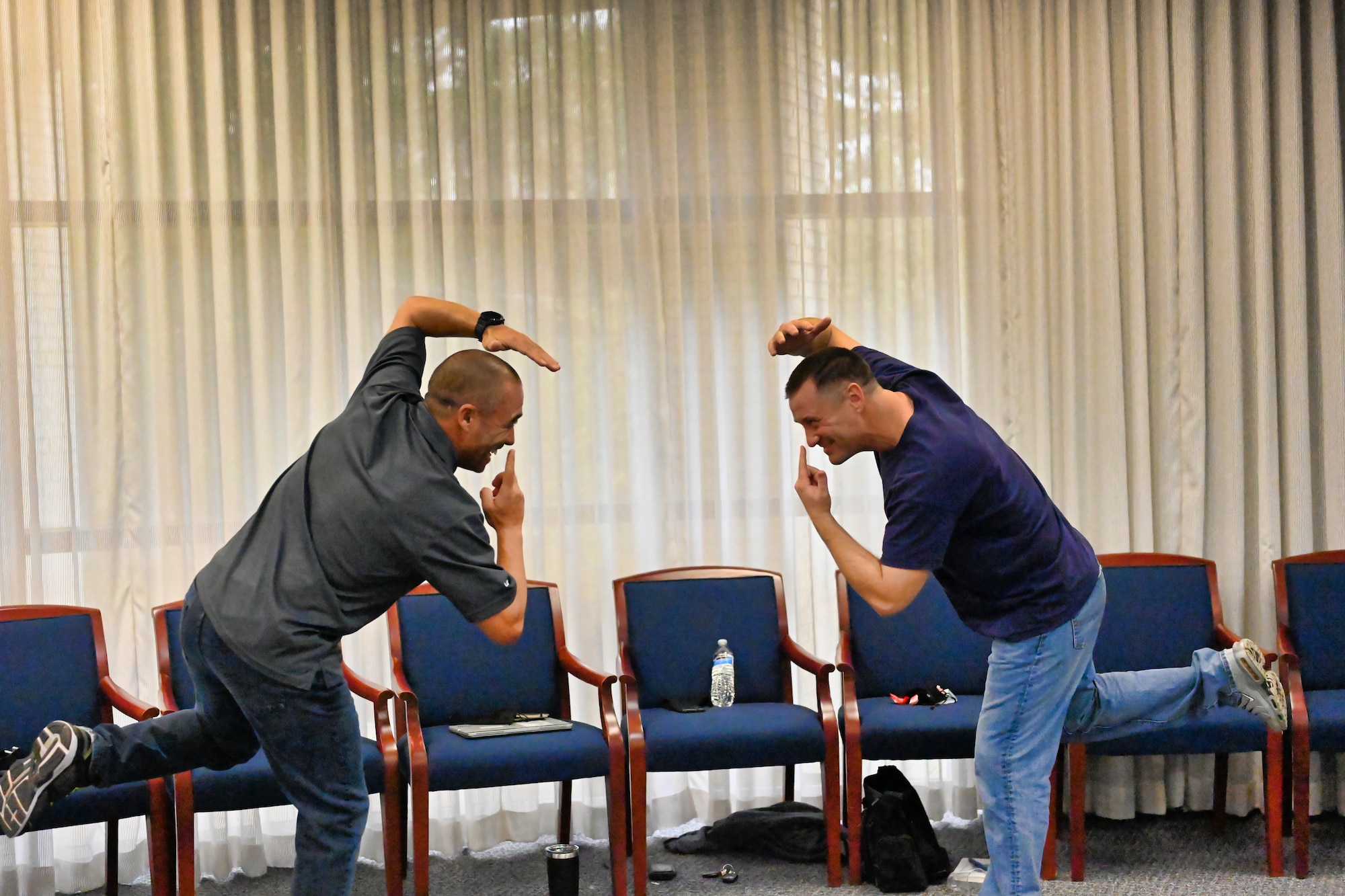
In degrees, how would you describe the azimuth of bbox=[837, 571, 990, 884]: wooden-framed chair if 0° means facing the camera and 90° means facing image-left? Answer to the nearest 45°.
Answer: approximately 0°

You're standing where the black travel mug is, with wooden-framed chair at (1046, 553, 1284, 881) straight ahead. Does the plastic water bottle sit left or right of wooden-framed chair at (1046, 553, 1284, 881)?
left

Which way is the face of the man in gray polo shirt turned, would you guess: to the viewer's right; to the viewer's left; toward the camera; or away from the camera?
to the viewer's right

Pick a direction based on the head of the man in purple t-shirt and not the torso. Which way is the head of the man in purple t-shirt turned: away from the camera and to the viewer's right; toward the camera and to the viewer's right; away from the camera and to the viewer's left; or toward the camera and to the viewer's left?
toward the camera and to the viewer's left

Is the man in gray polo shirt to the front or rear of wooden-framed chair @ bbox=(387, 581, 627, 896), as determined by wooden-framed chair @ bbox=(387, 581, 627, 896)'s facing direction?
to the front

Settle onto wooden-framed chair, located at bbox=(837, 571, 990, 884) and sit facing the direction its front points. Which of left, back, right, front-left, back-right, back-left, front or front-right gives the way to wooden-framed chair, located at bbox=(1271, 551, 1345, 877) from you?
left

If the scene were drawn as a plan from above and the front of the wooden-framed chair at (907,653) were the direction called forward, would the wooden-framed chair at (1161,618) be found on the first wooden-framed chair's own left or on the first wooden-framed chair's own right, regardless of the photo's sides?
on the first wooden-framed chair's own left
